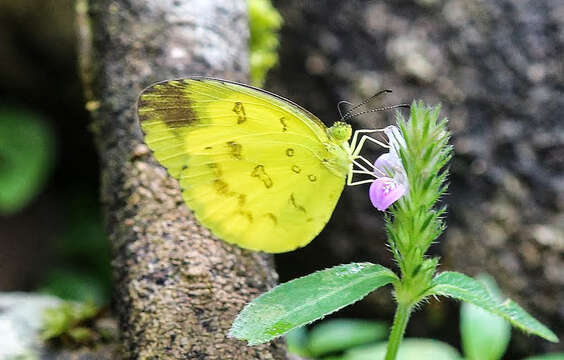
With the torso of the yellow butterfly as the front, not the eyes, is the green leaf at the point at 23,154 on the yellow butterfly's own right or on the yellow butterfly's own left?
on the yellow butterfly's own left

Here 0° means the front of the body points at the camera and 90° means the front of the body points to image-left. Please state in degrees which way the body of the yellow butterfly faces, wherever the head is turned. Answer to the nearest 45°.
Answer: approximately 270°
